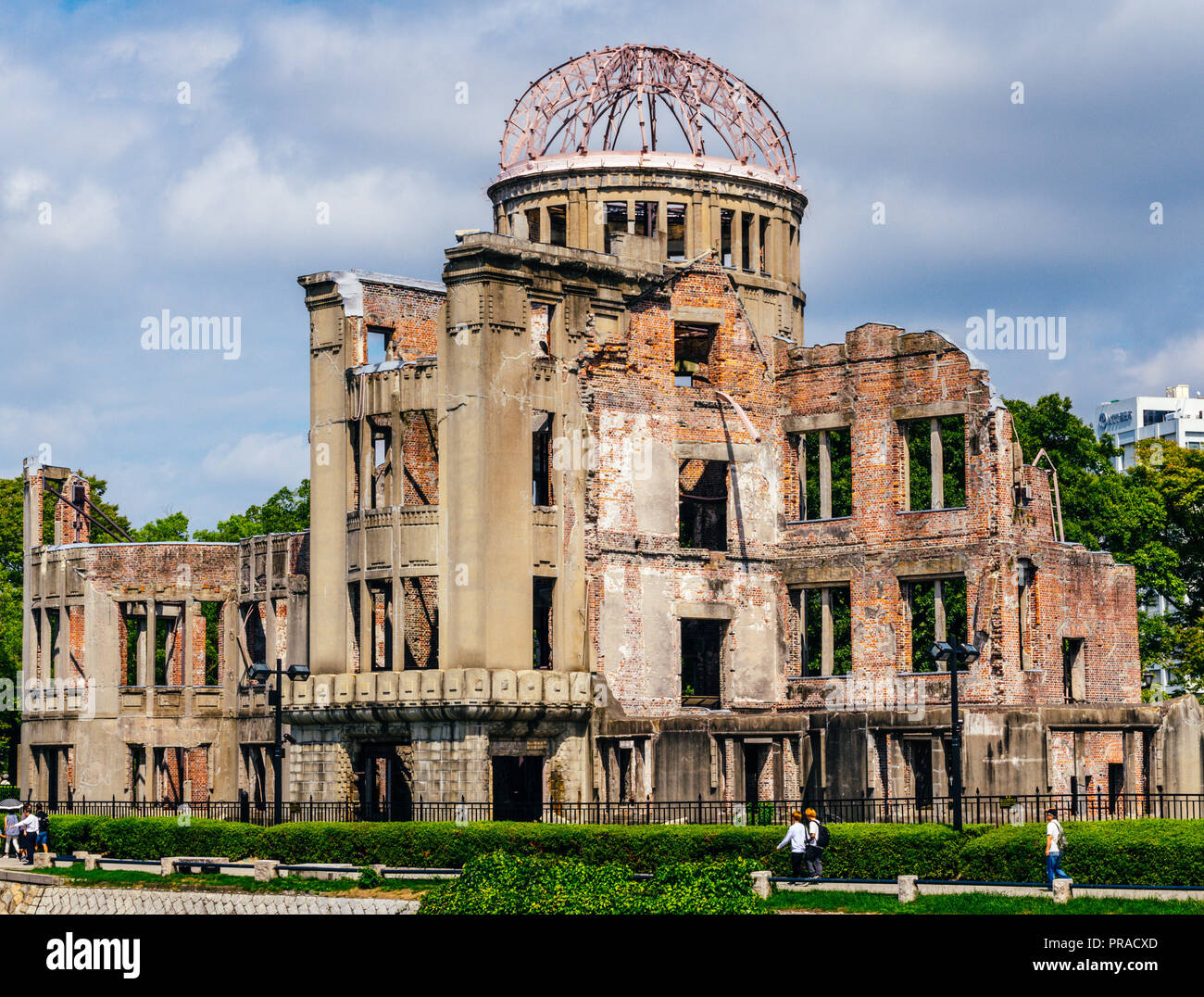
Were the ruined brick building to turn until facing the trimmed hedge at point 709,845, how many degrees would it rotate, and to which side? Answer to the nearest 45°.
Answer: approximately 45° to its left

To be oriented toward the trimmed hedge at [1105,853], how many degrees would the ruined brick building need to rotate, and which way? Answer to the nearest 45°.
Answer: approximately 45° to its left

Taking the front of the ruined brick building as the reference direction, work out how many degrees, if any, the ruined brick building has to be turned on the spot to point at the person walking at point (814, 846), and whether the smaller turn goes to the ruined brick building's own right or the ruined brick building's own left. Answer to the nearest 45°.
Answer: approximately 45° to the ruined brick building's own left

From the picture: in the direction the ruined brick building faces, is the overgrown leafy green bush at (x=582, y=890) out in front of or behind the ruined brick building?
in front

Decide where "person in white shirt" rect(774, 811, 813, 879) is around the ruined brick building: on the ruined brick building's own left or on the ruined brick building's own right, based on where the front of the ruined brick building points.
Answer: on the ruined brick building's own left

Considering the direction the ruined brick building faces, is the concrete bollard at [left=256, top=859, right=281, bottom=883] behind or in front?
in front

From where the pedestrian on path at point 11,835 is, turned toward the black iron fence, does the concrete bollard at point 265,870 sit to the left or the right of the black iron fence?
right

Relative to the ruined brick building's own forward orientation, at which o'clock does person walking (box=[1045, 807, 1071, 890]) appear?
The person walking is roughly at 10 o'clock from the ruined brick building.

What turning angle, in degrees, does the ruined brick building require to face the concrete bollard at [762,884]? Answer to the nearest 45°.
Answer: approximately 45° to its left
